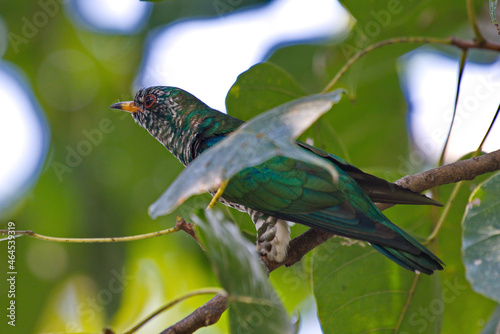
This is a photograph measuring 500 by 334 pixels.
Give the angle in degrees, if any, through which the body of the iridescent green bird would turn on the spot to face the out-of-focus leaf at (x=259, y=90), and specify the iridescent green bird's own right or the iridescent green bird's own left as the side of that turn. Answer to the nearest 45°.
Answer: approximately 90° to the iridescent green bird's own right

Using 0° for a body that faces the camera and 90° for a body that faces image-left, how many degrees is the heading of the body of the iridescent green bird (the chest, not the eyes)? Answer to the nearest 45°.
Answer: approximately 90°

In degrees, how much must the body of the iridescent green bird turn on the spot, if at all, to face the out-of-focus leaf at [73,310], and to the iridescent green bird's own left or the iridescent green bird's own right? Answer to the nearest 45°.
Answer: approximately 45° to the iridescent green bird's own right
